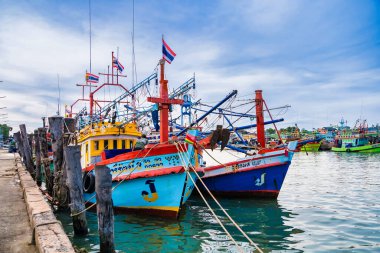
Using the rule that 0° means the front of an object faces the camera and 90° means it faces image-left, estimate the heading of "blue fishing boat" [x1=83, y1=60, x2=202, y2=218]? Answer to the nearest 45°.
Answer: approximately 315°

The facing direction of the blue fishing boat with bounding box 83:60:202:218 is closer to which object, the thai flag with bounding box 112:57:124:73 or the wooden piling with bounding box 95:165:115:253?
the wooden piling

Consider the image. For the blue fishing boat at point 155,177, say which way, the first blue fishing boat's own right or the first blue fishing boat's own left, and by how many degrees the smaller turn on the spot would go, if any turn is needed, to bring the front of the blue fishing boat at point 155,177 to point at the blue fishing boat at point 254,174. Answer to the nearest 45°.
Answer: approximately 90° to the first blue fishing boat's own left

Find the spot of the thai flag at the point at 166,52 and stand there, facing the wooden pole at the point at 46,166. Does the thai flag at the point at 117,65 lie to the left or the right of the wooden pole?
right
